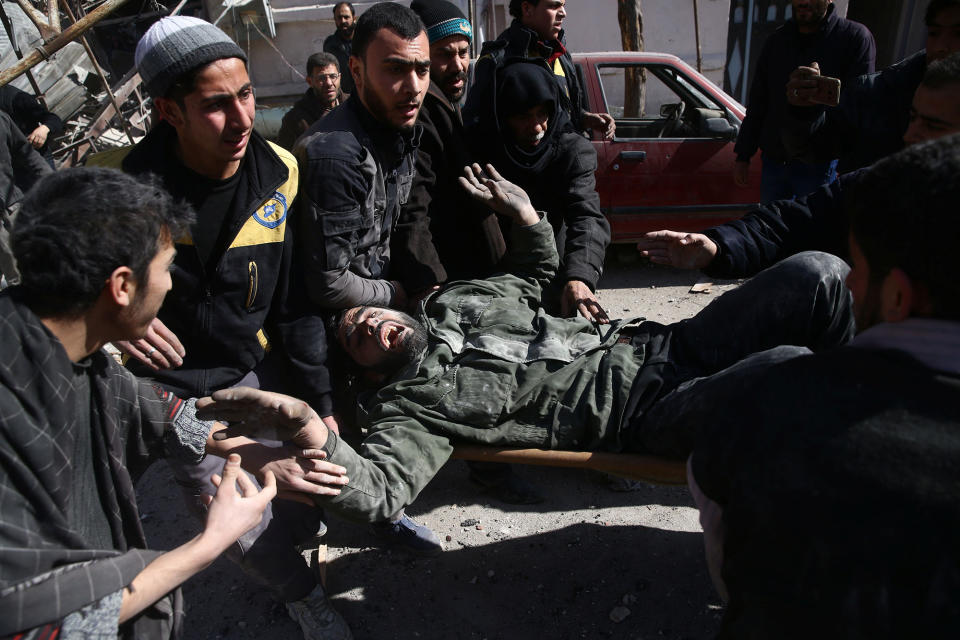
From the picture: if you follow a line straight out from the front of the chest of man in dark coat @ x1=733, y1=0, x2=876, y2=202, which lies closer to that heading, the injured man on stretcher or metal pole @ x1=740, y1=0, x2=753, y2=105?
the injured man on stretcher

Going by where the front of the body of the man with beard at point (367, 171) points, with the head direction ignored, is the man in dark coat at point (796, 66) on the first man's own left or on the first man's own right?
on the first man's own left

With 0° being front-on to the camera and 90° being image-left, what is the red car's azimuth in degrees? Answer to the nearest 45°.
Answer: approximately 270°

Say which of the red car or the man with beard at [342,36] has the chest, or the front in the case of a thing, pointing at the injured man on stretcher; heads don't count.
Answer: the man with beard

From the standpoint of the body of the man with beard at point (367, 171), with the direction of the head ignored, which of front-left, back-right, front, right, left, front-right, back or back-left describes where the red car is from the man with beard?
left

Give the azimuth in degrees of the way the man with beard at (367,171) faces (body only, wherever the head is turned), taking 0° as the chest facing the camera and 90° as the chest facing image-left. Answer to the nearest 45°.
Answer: approximately 315°

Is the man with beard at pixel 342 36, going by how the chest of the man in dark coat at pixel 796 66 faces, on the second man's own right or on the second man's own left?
on the second man's own right

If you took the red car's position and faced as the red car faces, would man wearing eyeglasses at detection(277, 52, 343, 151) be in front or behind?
behind

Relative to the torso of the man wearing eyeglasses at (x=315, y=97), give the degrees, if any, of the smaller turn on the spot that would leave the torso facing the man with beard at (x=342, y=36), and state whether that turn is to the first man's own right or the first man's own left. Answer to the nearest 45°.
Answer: approximately 135° to the first man's own left

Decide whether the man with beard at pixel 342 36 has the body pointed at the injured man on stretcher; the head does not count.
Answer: yes
